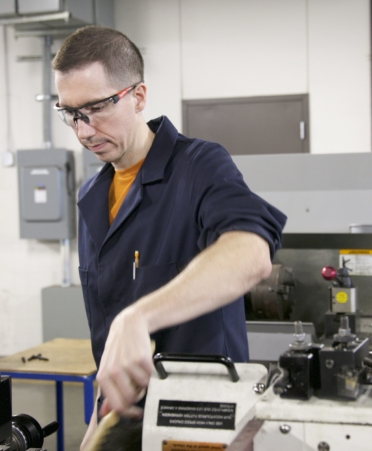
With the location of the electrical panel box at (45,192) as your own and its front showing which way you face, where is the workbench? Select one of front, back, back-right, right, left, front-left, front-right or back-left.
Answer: front

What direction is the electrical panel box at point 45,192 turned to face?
toward the camera

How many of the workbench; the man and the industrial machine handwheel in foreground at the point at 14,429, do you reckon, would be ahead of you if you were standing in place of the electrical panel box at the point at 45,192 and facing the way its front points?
3

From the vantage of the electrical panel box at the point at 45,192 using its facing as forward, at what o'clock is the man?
The man is roughly at 12 o'clock from the electrical panel box.

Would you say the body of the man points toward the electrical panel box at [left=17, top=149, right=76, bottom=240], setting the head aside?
no

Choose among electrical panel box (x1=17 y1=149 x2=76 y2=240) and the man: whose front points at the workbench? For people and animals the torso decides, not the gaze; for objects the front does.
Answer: the electrical panel box

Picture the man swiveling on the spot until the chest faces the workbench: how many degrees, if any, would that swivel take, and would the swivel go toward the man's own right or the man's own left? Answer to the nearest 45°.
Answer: approximately 135° to the man's own right

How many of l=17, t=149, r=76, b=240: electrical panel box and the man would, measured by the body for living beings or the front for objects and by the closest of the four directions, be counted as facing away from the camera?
0

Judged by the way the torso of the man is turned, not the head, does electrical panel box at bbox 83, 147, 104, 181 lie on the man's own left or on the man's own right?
on the man's own right
